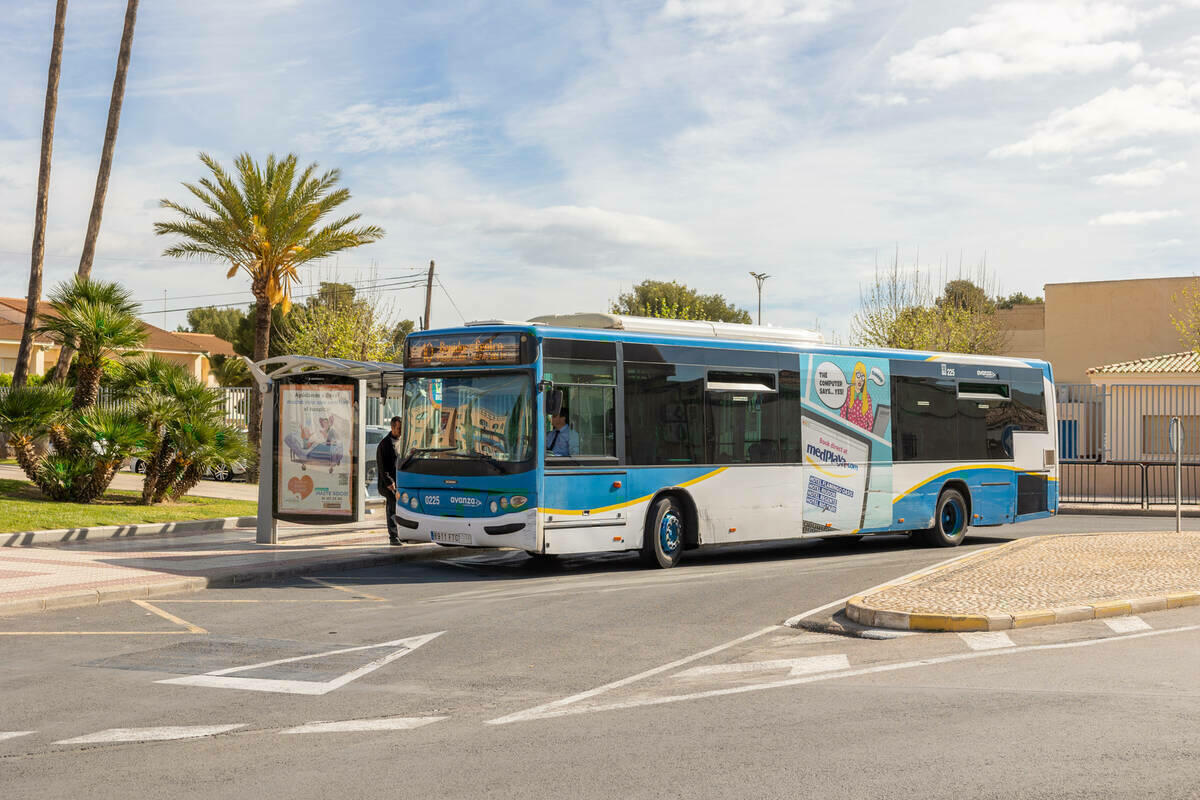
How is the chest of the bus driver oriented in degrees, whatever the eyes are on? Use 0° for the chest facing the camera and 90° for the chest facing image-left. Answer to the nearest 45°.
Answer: approximately 45°

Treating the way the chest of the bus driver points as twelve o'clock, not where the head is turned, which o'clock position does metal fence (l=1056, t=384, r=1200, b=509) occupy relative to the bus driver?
The metal fence is roughly at 6 o'clock from the bus driver.

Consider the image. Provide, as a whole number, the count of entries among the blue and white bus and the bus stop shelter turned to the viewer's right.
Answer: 1

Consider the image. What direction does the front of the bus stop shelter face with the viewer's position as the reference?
facing to the right of the viewer

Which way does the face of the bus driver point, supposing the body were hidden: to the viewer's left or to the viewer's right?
to the viewer's left

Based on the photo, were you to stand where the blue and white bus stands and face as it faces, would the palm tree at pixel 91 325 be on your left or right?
on your right

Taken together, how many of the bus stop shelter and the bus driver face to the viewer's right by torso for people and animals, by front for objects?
1

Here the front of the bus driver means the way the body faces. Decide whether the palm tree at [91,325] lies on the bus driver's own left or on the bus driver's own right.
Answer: on the bus driver's own right

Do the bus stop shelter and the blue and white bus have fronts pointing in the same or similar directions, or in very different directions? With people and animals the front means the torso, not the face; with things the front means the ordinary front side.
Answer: very different directions

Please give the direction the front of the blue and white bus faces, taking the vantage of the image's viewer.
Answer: facing the viewer and to the left of the viewer

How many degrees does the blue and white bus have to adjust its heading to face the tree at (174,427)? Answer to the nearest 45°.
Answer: approximately 90° to its right

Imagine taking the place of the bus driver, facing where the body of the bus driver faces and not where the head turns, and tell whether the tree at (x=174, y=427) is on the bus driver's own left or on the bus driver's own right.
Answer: on the bus driver's own right

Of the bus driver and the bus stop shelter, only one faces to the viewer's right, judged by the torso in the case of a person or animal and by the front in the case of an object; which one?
the bus stop shelter

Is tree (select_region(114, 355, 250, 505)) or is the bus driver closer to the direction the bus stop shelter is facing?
the bus driver
